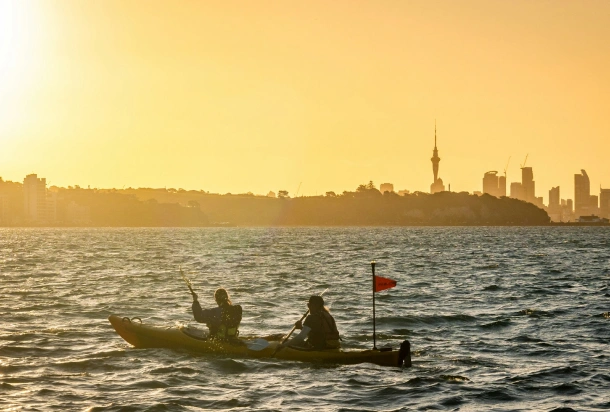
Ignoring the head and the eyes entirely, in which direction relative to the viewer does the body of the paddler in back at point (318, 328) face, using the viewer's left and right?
facing away from the viewer and to the left of the viewer

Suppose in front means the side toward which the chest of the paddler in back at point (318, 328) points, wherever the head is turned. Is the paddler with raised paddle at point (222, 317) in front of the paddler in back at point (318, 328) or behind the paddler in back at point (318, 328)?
in front
